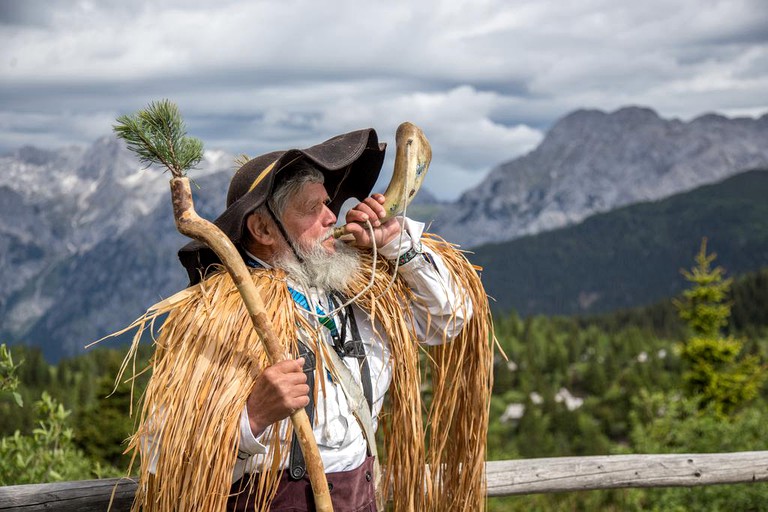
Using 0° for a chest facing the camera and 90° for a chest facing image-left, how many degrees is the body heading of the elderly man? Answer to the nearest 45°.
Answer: approximately 315°

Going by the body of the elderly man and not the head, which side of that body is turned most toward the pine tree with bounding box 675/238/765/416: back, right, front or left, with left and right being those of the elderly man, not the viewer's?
left
